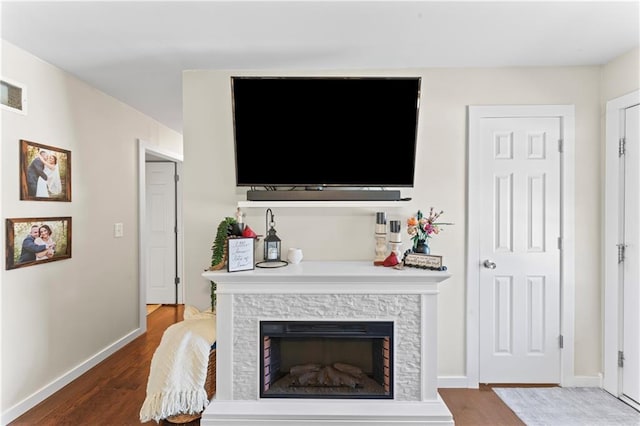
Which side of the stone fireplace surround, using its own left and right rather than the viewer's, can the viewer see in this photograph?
front

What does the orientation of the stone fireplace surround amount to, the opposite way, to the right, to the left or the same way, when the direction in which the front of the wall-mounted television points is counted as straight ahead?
the same way

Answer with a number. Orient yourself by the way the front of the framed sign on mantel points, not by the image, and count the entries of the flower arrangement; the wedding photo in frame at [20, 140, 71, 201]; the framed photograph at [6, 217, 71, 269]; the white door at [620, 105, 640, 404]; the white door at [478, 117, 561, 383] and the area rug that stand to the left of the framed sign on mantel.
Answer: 4

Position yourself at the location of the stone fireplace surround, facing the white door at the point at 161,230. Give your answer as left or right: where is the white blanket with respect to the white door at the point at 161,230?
left

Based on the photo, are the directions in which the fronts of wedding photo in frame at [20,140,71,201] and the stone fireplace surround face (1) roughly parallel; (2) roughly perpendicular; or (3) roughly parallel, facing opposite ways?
roughly perpendicular

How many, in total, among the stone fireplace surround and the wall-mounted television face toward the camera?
2

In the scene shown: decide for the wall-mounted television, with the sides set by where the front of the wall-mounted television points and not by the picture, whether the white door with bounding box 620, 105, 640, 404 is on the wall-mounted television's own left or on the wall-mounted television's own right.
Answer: on the wall-mounted television's own left

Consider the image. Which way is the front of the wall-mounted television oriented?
toward the camera

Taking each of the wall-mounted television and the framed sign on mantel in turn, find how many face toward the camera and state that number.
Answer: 2

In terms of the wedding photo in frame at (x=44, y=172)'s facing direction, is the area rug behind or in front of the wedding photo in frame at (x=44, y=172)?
in front

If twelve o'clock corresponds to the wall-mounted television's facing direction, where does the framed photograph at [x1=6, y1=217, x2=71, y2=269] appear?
The framed photograph is roughly at 3 o'clock from the wall-mounted television.

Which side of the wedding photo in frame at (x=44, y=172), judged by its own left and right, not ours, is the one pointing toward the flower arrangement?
front

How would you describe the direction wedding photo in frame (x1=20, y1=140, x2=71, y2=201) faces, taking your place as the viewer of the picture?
facing the viewer and to the right of the viewer

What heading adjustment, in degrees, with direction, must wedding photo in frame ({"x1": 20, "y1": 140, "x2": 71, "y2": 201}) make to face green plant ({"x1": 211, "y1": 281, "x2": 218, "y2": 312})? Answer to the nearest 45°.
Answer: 0° — it already faces it
